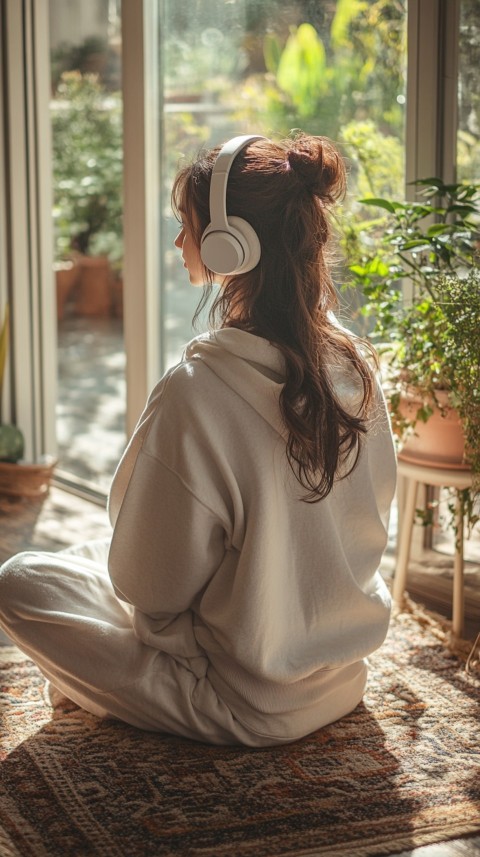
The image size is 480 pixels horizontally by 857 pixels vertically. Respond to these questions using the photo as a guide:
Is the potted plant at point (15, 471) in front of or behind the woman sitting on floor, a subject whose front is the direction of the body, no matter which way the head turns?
in front

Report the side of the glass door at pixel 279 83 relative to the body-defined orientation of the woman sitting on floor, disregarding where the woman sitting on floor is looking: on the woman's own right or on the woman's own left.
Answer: on the woman's own right

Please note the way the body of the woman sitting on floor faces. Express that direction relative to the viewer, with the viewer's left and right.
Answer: facing away from the viewer and to the left of the viewer

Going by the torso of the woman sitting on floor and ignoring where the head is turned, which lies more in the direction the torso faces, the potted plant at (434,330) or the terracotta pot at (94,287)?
the terracotta pot

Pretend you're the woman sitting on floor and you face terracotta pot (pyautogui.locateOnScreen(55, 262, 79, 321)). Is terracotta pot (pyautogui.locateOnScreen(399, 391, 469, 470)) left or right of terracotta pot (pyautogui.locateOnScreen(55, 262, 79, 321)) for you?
right

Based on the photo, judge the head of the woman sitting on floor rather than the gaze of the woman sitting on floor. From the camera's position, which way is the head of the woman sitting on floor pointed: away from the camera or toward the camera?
away from the camera

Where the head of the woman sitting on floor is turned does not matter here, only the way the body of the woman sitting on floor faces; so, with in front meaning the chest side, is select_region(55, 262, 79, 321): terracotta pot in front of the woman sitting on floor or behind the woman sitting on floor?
in front
